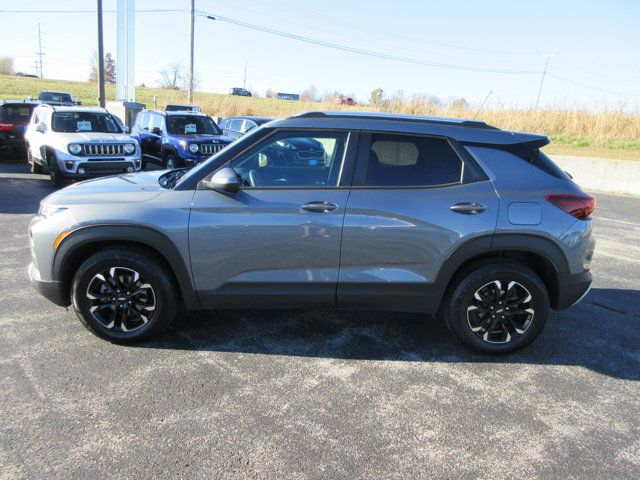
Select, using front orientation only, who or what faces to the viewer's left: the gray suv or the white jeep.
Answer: the gray suv

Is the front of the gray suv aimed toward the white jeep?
no

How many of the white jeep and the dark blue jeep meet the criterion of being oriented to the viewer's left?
0

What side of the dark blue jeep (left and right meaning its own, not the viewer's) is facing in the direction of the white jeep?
right

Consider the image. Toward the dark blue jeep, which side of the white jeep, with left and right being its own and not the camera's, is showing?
left

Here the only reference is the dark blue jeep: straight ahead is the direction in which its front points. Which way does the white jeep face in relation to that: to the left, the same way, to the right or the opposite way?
the same way

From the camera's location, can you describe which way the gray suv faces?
facing to the left of the viewer

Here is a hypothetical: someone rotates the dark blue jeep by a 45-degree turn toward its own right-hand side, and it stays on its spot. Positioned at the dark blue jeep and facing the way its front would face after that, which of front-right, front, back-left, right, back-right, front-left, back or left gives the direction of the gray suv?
front

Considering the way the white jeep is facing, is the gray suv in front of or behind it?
in front

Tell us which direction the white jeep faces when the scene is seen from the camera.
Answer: facing the viewer and to the right of the viewer
